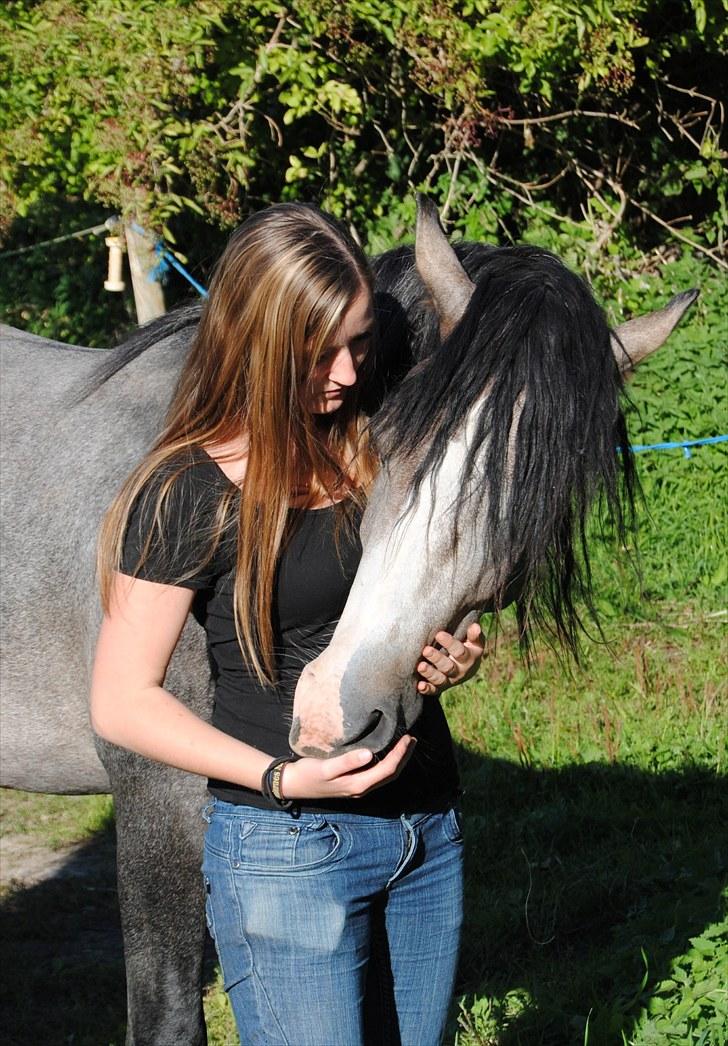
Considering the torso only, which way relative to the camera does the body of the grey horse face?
to the viewer's right

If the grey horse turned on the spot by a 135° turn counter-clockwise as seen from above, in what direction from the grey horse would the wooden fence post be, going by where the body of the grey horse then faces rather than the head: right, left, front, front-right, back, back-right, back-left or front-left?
front-right

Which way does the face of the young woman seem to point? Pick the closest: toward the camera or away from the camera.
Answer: toward the camera

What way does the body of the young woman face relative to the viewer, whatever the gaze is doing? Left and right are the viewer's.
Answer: facing the viewer and to the right of the viewer
